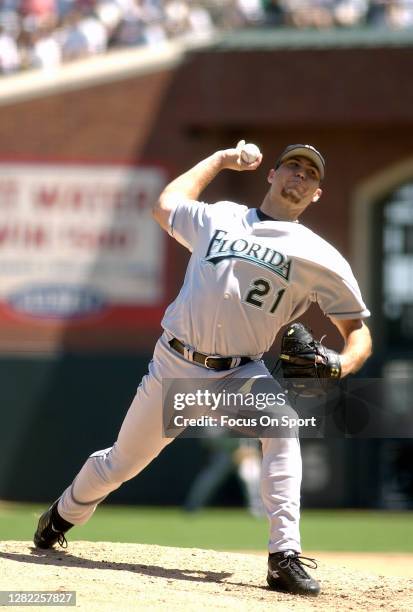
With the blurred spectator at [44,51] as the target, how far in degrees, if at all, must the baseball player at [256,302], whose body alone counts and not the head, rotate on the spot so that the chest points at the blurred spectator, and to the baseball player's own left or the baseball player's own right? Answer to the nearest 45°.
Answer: approximately 180°

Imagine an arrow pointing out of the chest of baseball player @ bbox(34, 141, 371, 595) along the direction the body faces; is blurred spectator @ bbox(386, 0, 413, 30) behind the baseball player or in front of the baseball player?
behind

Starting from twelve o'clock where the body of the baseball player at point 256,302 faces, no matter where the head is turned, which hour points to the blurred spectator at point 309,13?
The blurred spectator is roughly at 6 o'clock from the baseball player.

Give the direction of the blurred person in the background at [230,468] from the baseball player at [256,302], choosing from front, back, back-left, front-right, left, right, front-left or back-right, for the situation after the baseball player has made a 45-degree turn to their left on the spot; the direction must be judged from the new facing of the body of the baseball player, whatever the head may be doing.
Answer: back-left

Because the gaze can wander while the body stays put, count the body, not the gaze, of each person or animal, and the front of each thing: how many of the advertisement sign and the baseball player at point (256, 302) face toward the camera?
2

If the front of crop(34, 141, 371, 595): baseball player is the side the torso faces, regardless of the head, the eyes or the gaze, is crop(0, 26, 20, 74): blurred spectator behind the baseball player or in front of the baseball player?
behind

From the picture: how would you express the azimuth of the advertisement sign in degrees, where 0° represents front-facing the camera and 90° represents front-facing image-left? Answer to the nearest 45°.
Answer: approximately 0°

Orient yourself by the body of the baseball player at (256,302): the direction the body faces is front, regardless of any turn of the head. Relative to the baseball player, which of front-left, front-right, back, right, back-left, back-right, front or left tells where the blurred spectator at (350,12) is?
back
